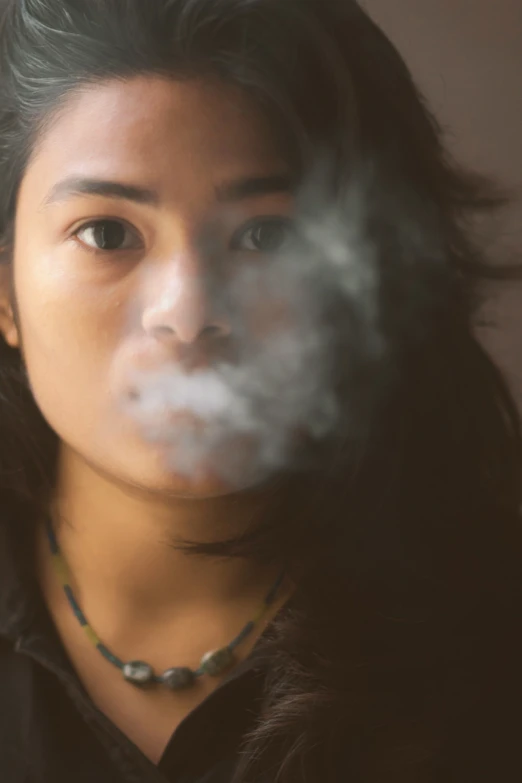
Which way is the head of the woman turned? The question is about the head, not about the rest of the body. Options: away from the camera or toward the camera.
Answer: toward the camera

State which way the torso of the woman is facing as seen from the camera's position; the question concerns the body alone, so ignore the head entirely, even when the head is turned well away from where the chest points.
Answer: toward the camera
